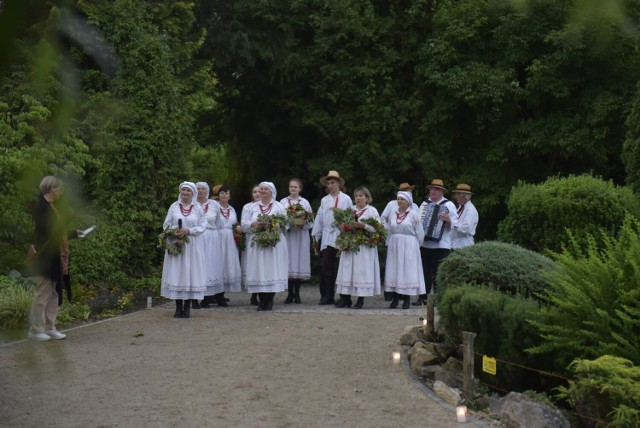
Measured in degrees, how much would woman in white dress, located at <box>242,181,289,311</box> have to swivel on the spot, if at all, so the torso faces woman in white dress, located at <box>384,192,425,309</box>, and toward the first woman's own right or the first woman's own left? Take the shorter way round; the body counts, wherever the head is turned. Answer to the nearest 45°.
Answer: approximately 90° to the first woman's own left

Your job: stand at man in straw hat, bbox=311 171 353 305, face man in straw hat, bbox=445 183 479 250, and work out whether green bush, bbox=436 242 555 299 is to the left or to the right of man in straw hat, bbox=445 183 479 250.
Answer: right

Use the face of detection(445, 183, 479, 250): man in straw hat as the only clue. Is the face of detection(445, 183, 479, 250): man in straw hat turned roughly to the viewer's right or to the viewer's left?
to the viewer's left

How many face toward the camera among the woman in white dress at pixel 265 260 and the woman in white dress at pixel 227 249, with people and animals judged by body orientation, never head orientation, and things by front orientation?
2

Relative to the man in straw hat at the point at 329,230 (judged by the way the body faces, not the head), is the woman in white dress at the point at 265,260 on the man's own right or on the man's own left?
on the man's own right

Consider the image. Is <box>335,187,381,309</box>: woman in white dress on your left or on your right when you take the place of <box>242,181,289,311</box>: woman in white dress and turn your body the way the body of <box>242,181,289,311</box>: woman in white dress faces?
on your left

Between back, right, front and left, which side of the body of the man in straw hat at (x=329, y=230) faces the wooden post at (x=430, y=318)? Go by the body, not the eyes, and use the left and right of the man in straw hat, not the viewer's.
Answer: front

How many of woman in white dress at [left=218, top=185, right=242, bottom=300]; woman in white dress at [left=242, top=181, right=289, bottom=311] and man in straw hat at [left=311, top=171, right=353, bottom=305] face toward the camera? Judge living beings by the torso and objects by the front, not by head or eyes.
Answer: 3

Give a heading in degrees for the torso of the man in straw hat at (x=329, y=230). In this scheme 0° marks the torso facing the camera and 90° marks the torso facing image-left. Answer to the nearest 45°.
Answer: approximately 0°

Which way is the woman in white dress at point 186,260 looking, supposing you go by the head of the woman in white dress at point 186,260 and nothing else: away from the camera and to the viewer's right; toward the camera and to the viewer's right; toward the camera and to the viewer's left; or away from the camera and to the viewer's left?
toward the camera and to the viewer's left
